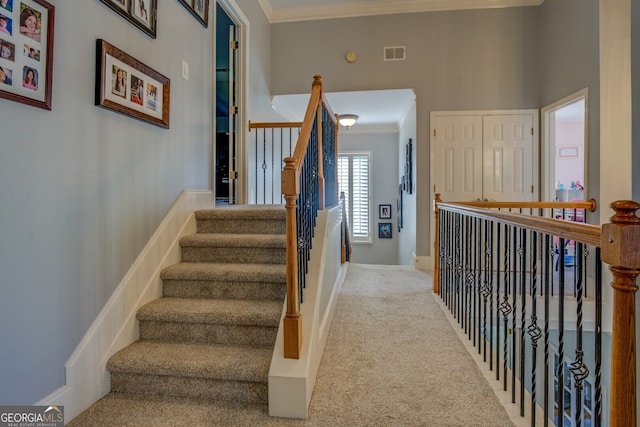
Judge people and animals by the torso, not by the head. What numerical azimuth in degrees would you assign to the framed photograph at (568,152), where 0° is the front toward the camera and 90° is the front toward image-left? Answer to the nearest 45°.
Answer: approximately 0°

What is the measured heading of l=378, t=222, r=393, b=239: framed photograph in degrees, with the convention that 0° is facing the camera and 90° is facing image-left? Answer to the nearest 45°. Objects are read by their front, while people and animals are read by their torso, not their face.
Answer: approximately 0°

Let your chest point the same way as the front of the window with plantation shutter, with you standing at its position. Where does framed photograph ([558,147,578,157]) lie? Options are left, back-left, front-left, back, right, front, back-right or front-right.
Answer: left

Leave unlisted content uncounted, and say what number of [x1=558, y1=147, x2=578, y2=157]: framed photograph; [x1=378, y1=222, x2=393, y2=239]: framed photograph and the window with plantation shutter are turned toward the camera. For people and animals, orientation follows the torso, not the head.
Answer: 3

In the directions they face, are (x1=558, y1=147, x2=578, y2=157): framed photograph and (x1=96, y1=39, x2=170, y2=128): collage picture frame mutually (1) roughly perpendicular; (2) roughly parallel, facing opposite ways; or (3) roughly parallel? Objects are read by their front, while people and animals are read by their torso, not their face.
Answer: roughly perpendicular

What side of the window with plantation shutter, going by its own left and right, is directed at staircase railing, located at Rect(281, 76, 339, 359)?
front

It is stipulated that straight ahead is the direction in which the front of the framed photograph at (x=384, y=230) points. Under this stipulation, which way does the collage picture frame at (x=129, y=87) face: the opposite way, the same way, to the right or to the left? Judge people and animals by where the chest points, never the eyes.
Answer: to the left
